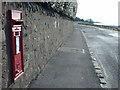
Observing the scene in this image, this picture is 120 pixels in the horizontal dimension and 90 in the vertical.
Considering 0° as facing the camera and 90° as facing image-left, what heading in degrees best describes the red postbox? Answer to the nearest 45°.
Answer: approximately 315°
